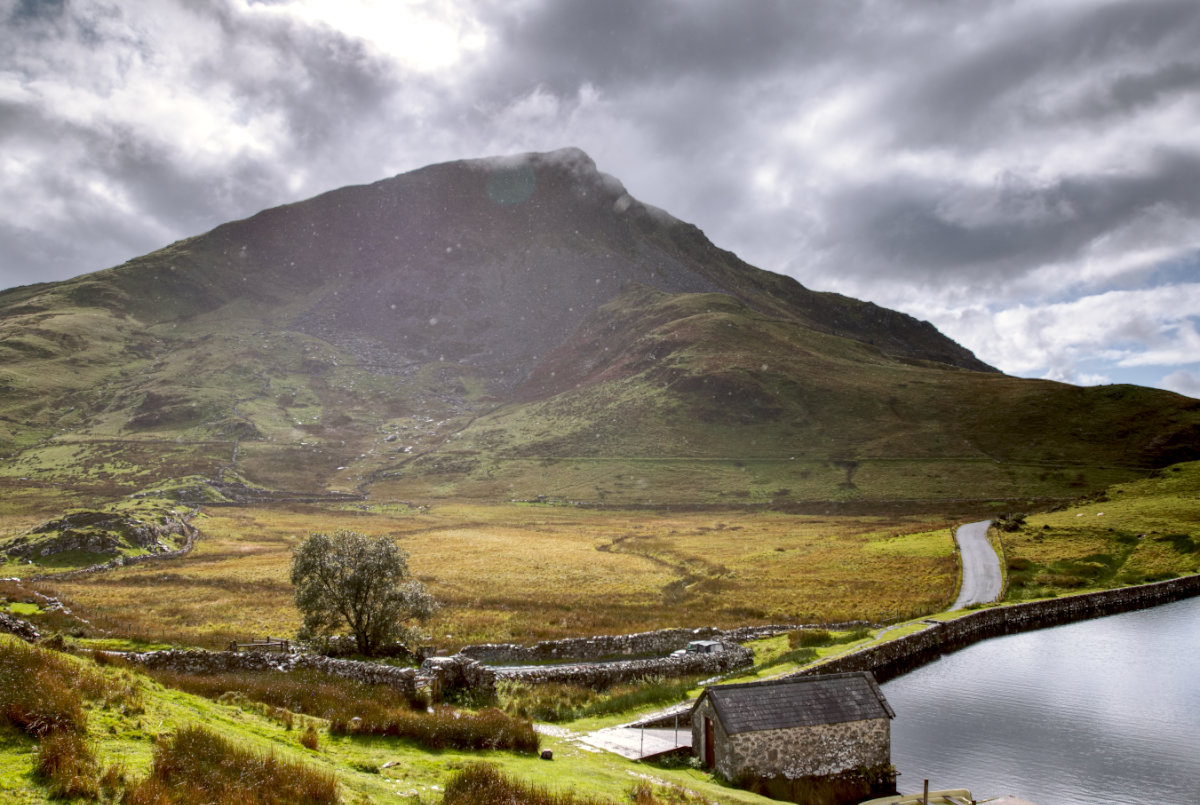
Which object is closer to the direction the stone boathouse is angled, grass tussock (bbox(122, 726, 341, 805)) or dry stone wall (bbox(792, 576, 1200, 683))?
the grass tussock

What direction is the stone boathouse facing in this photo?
to the viewer's left

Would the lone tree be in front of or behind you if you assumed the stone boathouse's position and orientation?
in front

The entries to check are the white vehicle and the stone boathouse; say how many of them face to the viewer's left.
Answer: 2

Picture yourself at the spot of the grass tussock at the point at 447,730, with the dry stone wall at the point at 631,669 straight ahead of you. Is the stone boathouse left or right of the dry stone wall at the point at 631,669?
right

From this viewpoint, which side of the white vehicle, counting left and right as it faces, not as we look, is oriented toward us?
left
